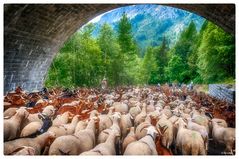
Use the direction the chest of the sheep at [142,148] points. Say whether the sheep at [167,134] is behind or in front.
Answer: in front

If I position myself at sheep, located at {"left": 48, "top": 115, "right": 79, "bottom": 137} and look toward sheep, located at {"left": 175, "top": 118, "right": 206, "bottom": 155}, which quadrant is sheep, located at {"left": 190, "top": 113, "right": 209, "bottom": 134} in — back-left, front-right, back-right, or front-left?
front-left

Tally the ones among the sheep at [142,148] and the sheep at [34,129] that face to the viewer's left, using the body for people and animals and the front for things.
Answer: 0

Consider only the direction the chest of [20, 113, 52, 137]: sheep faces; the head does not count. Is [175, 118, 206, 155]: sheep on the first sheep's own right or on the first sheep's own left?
on the first sheep's own right

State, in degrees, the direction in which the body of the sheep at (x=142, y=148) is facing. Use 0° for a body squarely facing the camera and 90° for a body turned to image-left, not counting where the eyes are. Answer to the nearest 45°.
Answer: approximately 225°

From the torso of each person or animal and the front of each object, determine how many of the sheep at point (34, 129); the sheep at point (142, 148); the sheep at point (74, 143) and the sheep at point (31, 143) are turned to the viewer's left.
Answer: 0

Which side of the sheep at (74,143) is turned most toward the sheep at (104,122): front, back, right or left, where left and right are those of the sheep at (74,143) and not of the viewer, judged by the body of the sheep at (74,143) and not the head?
front
